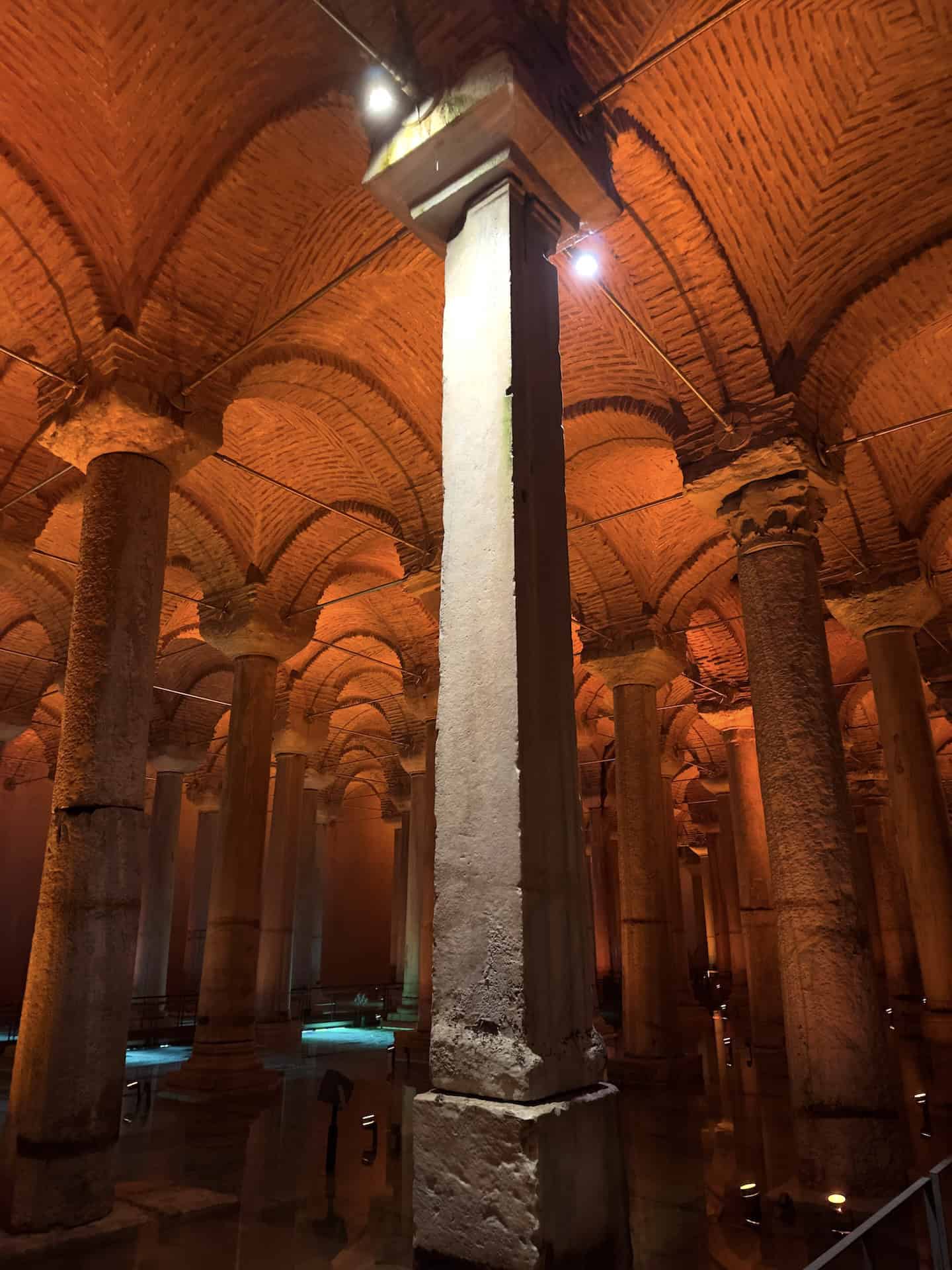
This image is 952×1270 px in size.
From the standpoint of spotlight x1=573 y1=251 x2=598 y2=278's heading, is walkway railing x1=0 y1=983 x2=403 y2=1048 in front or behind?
behind

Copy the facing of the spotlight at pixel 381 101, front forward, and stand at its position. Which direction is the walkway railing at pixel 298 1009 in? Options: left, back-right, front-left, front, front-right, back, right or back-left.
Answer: back

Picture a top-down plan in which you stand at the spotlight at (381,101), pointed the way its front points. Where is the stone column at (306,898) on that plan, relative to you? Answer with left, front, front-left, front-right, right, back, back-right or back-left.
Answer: back

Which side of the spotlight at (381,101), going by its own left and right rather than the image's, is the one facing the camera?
front

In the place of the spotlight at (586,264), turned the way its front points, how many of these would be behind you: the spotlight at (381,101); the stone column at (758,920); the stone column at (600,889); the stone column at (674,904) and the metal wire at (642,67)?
3

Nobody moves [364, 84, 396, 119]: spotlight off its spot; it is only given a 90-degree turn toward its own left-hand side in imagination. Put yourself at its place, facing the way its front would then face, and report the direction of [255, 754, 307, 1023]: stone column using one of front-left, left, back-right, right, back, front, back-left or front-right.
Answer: left

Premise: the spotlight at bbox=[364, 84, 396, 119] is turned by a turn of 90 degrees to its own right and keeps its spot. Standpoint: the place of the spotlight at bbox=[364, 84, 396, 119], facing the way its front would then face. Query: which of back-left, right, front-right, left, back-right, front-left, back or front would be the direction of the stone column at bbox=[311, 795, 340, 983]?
right

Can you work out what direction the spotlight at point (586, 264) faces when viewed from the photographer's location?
facing the viewer

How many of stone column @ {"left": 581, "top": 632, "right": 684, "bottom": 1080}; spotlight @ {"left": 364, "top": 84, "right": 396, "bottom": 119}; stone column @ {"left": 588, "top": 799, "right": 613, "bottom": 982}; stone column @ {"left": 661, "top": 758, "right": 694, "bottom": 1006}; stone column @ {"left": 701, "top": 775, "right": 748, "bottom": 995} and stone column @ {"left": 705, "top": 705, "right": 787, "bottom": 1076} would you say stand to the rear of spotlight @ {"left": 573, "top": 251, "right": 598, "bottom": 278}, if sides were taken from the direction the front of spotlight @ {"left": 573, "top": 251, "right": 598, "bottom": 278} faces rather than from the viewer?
5

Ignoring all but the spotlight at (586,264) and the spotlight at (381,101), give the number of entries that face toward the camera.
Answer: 2

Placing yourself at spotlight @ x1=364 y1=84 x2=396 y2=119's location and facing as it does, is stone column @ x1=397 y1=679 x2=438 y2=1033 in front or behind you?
behind

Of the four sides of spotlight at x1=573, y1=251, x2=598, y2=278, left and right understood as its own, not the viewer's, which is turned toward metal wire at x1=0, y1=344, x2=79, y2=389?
right

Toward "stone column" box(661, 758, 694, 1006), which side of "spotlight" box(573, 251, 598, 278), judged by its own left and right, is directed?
back

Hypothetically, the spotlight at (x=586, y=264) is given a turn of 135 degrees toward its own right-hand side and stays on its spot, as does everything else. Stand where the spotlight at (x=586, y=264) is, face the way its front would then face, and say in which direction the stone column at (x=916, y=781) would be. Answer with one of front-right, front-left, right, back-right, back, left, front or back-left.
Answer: right
